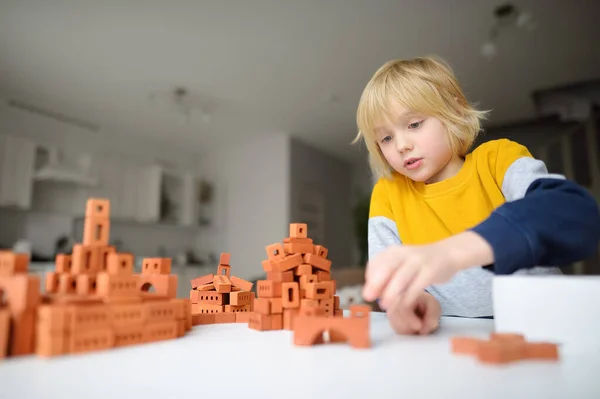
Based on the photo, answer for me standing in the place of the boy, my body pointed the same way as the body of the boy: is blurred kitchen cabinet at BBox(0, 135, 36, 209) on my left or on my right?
on my right

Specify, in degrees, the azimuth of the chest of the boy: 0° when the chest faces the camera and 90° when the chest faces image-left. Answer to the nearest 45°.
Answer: approximately 45°
